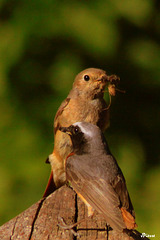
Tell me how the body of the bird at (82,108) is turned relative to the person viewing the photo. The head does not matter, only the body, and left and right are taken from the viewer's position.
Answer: facing the viewer and to the right of the viewer

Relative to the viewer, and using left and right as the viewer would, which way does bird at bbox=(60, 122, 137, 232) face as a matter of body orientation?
facing away from the viewer and to the left of the viewer

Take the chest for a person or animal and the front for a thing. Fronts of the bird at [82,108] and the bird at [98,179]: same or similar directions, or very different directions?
very different directions
